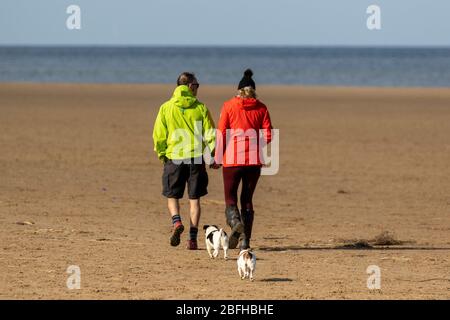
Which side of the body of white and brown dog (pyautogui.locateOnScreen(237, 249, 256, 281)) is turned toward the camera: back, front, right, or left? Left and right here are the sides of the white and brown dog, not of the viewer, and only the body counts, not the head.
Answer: back

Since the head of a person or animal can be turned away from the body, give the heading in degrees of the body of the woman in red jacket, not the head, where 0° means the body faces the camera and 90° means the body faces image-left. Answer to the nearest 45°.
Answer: approximately 180°

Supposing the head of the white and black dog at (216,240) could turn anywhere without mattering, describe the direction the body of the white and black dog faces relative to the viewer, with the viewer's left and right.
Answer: facing away from the viewer and to the left of the viewer

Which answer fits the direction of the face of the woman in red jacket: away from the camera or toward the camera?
away from the camera

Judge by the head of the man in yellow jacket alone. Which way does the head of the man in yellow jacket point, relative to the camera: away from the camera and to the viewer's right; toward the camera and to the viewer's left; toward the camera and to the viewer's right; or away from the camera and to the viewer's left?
away from the camera and to the viewer's right

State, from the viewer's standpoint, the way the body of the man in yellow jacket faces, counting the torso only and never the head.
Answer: away from the camera

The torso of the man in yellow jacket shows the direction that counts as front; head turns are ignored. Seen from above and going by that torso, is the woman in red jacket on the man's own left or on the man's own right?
on the man's own right
